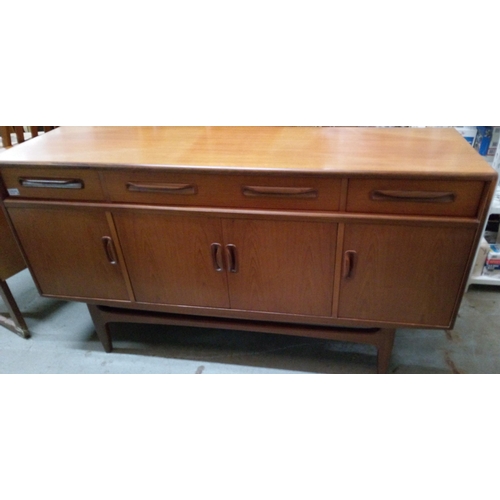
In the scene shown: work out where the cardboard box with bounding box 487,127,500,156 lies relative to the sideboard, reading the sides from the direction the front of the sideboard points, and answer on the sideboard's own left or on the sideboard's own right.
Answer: on the sideboard's own left

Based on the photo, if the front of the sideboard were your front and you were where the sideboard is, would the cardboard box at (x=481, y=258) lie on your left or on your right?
on your left

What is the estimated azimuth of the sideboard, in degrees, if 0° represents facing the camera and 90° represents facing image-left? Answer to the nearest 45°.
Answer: approximately 0°

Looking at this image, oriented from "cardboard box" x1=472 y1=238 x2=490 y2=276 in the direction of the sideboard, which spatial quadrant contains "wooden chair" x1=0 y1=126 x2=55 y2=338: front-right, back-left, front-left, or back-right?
front-right

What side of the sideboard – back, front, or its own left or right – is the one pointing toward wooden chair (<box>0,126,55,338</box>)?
right

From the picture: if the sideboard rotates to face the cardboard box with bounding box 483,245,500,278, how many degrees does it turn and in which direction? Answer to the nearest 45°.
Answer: approximately 90° to its left

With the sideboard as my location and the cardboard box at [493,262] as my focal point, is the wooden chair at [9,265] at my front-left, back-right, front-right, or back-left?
back-left
